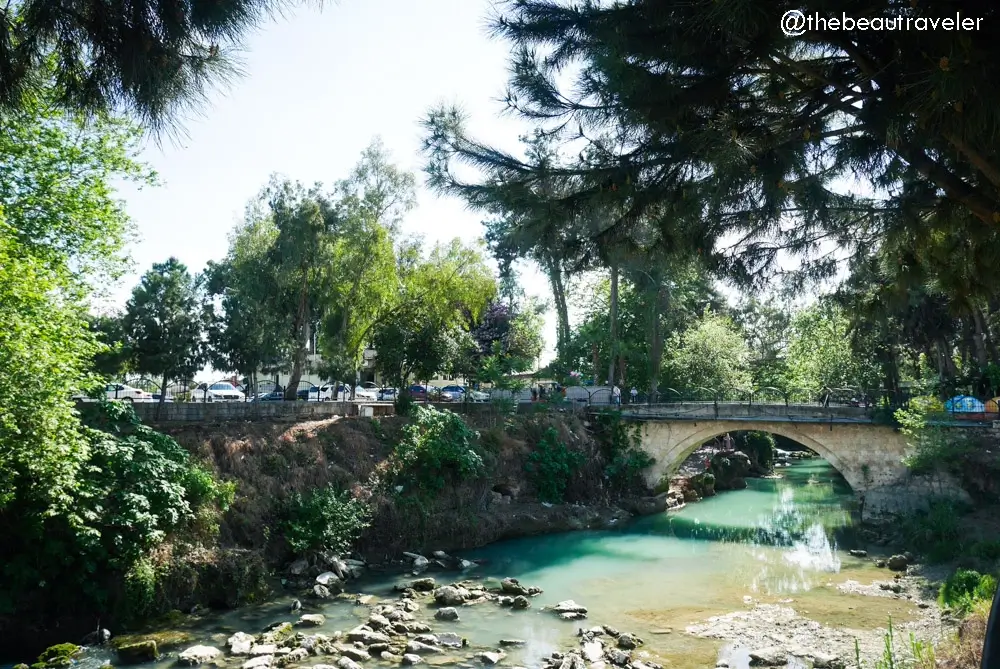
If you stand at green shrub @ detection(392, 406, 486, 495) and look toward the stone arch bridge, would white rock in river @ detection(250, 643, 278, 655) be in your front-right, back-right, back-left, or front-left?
back-right

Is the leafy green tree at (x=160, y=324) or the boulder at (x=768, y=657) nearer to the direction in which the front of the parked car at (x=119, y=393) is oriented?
the boulder

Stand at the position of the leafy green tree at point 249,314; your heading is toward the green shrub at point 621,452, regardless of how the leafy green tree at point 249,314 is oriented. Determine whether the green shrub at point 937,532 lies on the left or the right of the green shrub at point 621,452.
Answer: right

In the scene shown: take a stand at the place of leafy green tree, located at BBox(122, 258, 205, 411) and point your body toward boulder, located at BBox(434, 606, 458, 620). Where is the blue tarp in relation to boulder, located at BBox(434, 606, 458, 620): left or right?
left

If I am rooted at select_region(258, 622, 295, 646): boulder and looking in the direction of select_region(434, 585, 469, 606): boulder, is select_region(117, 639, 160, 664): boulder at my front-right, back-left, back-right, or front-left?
back-left
